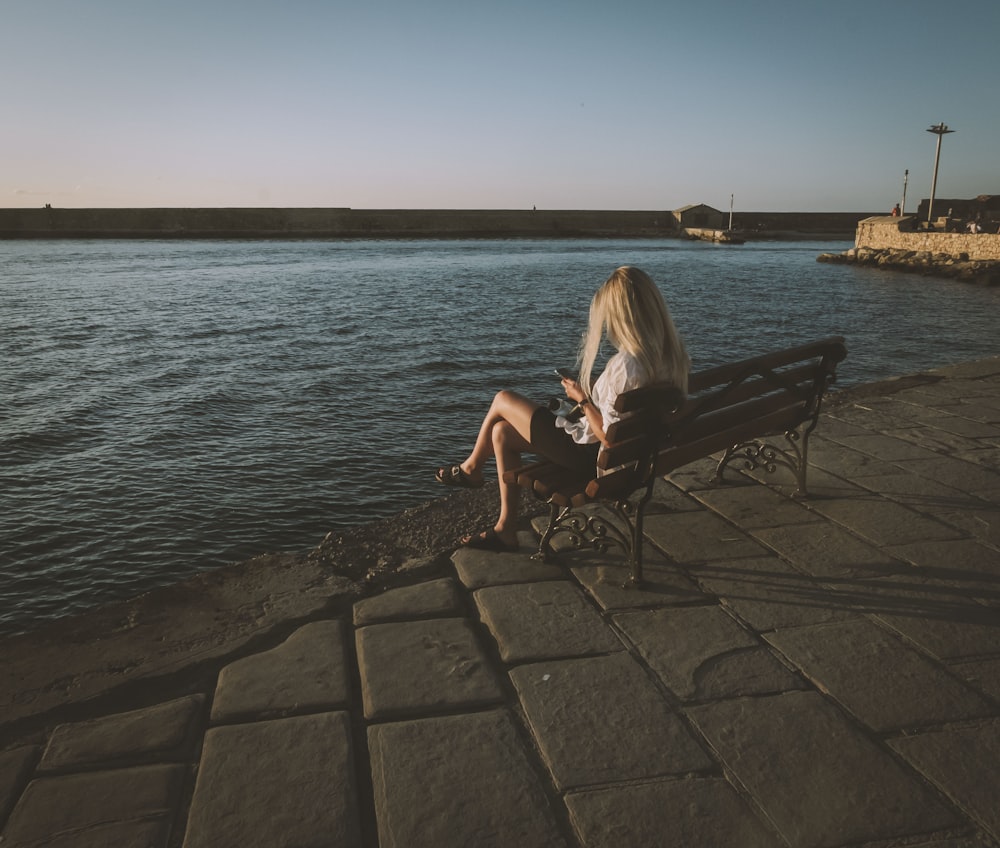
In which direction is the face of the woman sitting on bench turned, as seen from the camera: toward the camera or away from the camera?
away from the camera

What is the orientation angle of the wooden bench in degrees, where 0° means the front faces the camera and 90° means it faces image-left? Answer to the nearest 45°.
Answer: approximately 135°

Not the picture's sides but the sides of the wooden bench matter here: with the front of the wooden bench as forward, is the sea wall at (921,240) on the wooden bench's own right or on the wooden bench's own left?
on the wooden bench's own right
